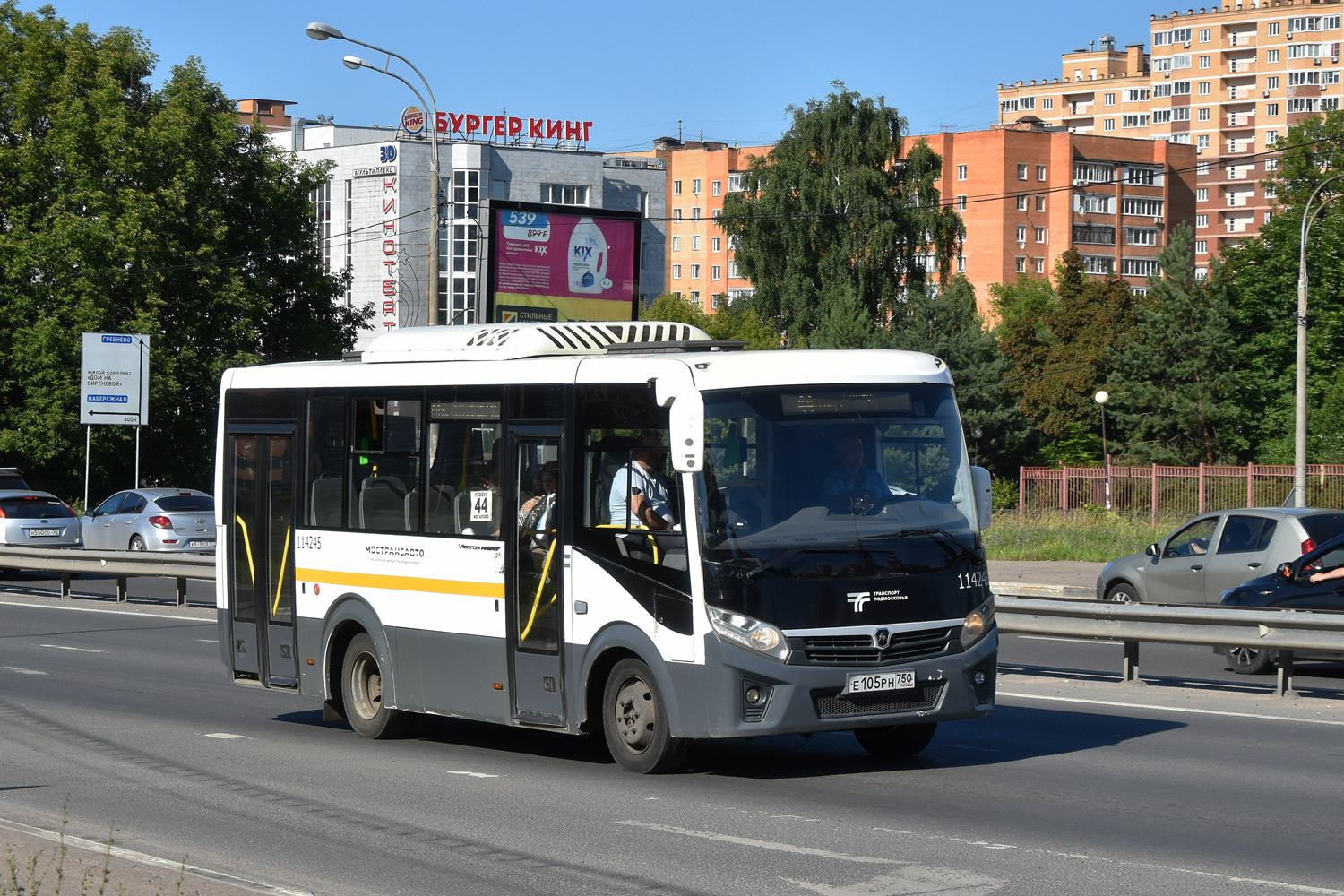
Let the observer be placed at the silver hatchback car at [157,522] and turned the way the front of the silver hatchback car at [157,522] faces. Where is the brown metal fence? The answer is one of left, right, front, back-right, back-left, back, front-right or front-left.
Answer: back-right

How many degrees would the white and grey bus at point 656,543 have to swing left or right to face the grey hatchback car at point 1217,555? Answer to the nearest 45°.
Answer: approximately 90° to its left

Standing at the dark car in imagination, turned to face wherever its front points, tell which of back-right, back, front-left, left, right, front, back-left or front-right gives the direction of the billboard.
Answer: front-right

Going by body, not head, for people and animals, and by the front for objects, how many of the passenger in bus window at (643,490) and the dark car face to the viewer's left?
1

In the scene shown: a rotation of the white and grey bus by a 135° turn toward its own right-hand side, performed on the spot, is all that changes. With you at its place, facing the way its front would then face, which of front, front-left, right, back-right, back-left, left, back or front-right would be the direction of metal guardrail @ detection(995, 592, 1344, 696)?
back-right

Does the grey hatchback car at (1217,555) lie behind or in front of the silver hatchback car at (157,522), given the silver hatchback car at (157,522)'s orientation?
behind

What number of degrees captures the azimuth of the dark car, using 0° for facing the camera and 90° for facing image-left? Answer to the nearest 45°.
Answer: approximately 90°

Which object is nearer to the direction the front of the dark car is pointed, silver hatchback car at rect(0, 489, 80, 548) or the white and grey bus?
the silver hatchback car

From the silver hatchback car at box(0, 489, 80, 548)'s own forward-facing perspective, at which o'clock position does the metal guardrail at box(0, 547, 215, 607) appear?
The metal guardrail is roughly at 7 o'clock from the silver hatchback car.

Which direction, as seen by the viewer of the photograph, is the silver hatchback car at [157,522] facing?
facing away from the viewer and to the left of the viewer

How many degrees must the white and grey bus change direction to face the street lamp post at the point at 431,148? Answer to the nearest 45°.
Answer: approximately 135° to its left

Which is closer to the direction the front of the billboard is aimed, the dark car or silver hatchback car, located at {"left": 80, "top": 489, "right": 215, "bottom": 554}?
the dark car

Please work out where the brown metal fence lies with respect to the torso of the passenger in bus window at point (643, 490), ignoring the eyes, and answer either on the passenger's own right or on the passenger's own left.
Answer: on the passenger's own left
